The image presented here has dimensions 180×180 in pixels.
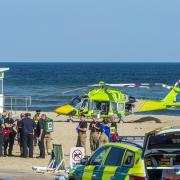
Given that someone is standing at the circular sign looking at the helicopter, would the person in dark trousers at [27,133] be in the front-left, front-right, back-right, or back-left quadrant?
front-left

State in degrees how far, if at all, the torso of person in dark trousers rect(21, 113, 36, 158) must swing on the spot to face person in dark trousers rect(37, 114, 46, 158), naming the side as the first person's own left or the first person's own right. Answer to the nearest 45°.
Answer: approximately 90° to the first person's own right

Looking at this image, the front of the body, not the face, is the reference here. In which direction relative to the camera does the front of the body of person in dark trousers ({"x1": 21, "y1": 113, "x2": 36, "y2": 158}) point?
away from the camera

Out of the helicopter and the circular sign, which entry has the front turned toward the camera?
the circular sign

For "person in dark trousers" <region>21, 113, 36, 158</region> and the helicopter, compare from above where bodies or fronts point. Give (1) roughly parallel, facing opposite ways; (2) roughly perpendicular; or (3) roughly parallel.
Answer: roughly perpendicular

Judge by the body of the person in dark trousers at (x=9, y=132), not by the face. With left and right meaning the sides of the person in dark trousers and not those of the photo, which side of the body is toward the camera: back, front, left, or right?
front

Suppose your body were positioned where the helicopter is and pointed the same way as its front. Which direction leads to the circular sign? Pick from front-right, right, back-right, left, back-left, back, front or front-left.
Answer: left

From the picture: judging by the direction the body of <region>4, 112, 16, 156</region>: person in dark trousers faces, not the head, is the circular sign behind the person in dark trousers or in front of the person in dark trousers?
in front

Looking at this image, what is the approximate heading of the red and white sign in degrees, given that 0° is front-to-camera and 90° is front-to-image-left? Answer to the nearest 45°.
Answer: approximately 0°
